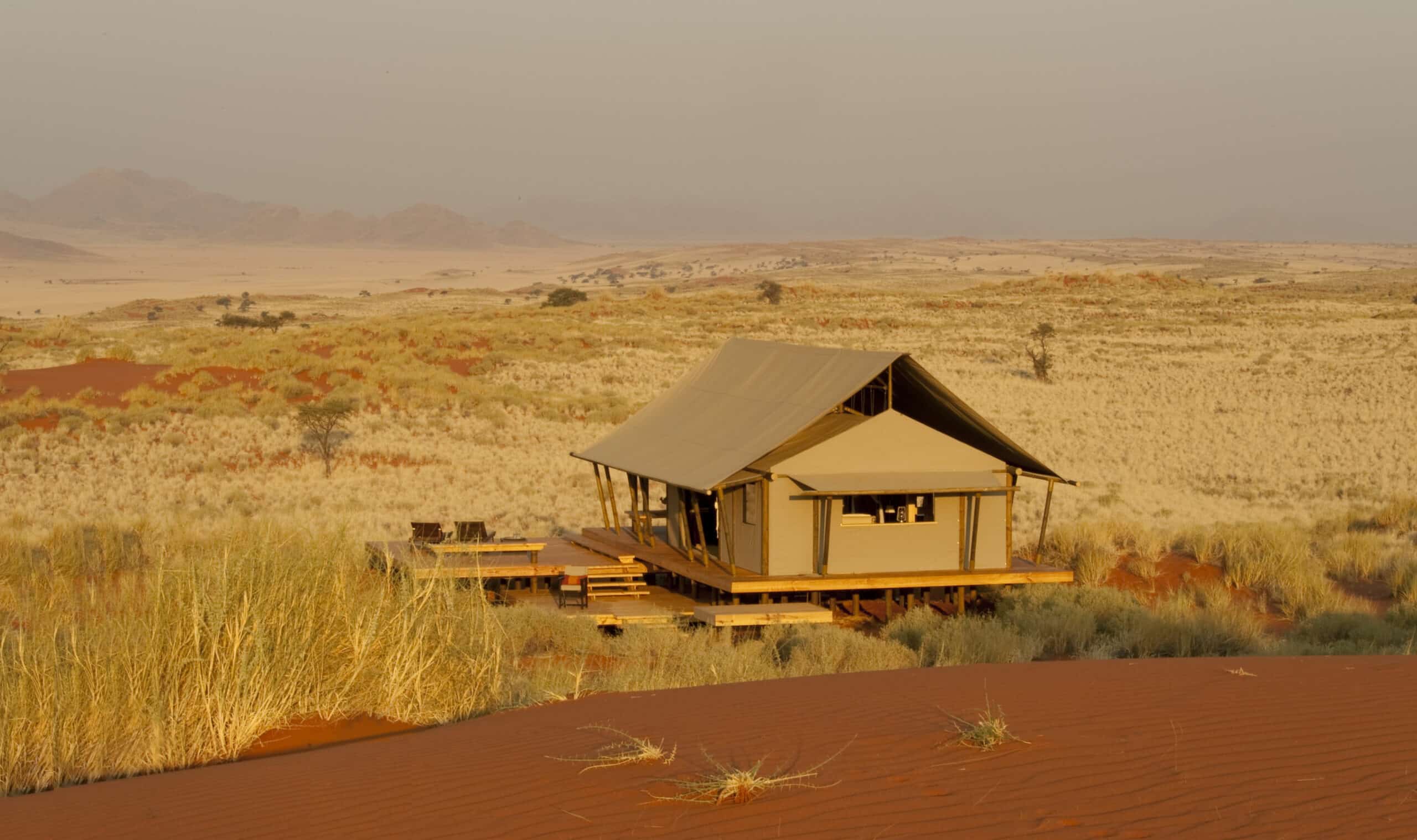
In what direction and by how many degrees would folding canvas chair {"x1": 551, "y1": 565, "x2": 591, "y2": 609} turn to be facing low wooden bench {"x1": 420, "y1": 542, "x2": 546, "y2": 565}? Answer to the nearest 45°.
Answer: approximately 90° to its right

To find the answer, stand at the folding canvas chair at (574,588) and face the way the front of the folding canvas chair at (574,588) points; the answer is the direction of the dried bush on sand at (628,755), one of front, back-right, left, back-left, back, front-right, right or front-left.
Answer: front-left

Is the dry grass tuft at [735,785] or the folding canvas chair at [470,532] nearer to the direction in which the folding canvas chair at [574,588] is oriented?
the dry grass tuft

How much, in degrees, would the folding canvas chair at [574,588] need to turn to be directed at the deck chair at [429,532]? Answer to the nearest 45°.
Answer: approximately 90° to its right

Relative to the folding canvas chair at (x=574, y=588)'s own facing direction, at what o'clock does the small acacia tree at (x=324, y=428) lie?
The small acacia tree is roughly at 4 o'clock from the folding canvas chair.

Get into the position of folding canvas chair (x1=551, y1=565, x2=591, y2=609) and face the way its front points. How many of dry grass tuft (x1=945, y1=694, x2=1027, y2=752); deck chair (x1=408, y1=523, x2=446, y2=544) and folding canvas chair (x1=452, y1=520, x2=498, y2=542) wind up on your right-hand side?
2

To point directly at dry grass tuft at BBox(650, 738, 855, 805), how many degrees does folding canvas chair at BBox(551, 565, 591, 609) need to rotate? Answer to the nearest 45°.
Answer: approximately 45° to its left

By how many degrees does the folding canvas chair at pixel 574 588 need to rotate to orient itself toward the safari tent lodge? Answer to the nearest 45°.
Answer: approximately 135° to its left

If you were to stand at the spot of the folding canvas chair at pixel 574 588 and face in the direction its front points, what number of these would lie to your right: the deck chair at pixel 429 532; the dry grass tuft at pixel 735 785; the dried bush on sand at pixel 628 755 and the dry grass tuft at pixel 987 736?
1

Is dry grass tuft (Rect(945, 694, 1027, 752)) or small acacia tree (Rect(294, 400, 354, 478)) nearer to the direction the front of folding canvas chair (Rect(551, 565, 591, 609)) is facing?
the dry grass tuft

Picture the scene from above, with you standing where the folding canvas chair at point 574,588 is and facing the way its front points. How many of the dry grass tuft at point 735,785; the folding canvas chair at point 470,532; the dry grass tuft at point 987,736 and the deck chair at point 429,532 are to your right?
2

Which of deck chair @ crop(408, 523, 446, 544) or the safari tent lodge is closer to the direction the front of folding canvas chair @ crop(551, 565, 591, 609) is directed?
the deck chair

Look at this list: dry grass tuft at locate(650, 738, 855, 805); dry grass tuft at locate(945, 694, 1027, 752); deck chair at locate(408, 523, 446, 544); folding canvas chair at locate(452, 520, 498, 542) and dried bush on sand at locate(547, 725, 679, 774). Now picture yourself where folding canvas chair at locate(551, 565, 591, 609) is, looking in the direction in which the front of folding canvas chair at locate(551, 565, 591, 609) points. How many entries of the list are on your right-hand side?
2

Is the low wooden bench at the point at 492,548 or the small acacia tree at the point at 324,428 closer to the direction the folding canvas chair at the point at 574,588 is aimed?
the low wooden bench

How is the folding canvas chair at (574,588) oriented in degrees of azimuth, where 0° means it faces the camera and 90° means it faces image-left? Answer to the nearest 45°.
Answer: approximately 45°
